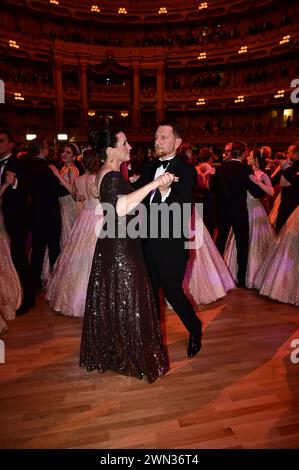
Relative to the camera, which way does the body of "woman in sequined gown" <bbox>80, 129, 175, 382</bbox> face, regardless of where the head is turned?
to the viewer's right

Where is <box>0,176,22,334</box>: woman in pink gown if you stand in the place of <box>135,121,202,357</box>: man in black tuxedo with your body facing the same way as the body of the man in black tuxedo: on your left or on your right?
on your right

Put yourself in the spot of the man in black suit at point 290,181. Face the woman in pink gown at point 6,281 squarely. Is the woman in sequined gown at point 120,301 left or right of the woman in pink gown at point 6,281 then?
left

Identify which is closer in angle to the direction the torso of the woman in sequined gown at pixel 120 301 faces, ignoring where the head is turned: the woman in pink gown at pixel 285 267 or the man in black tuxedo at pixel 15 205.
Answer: the woman in pink gown

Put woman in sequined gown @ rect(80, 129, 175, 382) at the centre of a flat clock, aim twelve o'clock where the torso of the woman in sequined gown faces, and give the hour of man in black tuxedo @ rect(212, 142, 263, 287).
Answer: The man in black tuxedo is roughly at 10 o'clock from the woman in sequined gown.

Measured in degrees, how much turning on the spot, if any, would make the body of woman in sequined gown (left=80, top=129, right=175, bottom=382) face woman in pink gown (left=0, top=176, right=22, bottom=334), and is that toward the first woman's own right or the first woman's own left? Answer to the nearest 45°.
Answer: approximately 135° to the first woman's own left

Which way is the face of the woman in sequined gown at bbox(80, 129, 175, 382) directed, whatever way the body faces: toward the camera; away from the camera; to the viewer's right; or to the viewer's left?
to the viewer's right

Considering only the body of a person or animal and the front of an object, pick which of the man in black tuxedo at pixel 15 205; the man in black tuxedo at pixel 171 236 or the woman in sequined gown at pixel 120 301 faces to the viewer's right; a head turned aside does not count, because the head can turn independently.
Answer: the woman in sequined gown

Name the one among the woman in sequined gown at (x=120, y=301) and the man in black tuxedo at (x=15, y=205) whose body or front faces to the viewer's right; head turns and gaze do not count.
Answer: the woman in sequined gown

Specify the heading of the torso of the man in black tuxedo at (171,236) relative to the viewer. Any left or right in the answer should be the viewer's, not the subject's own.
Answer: facing the viewer and to the left of the viewer
